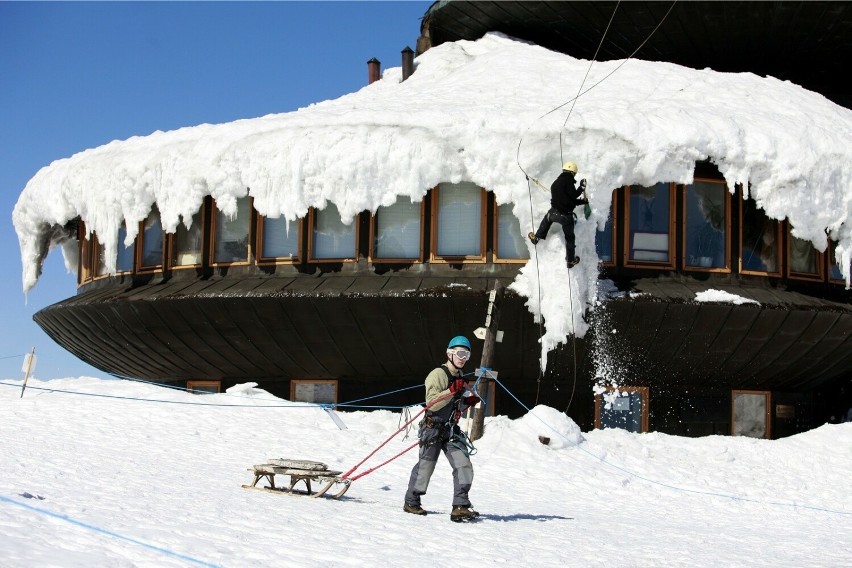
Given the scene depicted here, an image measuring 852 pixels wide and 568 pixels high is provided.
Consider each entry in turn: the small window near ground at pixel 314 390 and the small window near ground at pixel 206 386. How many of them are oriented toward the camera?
2

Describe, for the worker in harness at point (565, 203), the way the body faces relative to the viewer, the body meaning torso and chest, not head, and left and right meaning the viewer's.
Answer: facing away from the viewer and to the right of the viewer

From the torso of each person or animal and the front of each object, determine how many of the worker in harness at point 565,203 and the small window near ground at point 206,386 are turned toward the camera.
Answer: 1

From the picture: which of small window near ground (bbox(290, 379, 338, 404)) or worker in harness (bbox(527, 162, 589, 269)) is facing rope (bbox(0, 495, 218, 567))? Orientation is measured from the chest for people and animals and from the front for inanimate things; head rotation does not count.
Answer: the small window near ground

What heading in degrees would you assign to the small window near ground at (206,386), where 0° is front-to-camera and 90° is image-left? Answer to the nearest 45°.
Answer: approximately 0°

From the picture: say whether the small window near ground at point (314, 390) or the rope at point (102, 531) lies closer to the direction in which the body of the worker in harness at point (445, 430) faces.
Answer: the rope

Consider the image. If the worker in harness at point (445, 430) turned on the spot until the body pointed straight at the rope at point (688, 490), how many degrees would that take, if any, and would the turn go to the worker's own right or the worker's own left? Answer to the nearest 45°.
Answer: approximately 90° to the worker's own left

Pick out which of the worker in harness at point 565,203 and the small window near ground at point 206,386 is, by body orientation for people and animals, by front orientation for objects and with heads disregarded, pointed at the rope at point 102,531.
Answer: the small window near ground

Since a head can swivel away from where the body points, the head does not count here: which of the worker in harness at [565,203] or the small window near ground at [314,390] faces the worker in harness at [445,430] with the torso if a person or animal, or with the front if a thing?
the small window near ground

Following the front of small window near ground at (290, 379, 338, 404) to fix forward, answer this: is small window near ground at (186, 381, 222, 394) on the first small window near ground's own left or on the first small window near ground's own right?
on the first small window near ground's own right
